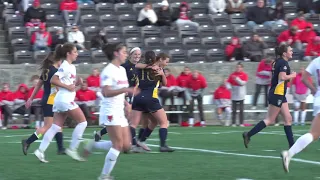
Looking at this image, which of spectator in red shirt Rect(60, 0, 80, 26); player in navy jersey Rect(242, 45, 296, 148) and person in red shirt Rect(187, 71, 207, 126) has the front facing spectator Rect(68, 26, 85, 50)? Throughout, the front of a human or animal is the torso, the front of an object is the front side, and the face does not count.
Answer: spectator in red shirt Rect(60, 0, 80, 26)

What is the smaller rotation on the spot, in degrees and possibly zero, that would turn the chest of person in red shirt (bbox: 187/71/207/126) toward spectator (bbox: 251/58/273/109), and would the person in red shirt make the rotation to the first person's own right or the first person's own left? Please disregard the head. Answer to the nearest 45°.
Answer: approximately 90° to the first person's own left

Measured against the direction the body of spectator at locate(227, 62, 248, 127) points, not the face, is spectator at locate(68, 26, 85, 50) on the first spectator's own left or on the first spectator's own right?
on the first spectator's own right

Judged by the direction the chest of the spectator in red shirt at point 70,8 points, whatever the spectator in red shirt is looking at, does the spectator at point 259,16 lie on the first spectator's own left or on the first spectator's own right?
on the first spectator's own left

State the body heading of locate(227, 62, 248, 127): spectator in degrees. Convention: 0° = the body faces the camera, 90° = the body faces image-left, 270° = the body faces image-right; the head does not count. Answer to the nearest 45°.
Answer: approximately 0°

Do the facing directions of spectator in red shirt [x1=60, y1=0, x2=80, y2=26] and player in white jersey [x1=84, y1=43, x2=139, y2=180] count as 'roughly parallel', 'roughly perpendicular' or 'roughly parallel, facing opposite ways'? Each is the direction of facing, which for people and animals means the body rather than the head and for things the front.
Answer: roughly perpendicular

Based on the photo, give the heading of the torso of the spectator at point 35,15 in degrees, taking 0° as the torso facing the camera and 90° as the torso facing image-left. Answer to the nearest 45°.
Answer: approximately 0°

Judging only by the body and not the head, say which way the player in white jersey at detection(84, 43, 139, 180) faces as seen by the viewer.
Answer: to the viewer's right

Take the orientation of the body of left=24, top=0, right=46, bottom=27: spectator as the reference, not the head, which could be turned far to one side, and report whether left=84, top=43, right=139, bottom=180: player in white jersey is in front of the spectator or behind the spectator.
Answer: in front

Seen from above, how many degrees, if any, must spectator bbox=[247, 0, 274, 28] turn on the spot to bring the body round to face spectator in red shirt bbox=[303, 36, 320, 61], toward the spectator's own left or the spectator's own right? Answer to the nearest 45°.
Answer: approximately 45° to the spectator's own left
